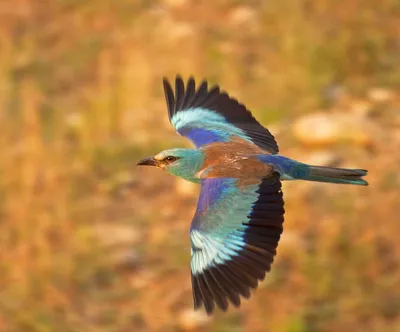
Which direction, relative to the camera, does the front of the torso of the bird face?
to the viewer's left
